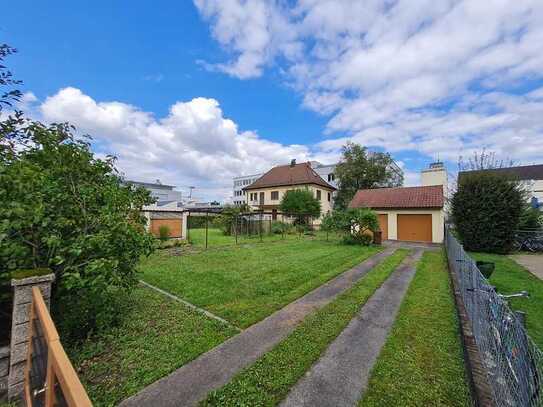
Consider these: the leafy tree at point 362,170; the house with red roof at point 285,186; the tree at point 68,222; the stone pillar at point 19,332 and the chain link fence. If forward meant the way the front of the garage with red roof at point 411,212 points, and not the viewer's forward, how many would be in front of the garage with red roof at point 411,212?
3

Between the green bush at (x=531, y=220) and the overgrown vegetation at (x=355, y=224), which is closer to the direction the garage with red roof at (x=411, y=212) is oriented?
the overgrown vegetation

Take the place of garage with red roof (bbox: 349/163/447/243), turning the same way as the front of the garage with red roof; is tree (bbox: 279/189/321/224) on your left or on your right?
on your right

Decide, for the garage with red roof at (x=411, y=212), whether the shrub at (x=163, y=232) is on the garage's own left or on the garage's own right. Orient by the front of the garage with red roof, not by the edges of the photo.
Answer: on the garage's own right

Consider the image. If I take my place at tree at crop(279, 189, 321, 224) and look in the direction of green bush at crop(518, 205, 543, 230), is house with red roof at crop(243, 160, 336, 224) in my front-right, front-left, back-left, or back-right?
back-left

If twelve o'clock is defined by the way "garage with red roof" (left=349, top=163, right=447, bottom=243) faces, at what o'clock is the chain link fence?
The chain link fence is roughly at 12 o'clock from the garage with red roof.

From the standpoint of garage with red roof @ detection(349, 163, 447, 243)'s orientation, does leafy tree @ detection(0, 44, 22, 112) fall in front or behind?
in front

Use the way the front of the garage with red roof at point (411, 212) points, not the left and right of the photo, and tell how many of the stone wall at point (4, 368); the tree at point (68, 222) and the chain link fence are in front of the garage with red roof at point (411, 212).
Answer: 3

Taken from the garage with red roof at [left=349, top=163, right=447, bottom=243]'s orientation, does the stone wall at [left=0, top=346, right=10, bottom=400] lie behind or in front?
in front

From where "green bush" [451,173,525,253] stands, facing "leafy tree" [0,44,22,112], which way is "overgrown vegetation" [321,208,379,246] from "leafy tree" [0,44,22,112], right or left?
right

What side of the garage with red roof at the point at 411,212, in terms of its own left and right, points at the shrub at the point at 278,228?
right

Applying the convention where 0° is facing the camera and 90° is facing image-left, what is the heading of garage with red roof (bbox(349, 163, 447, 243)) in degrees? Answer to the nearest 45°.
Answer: approximately 0°

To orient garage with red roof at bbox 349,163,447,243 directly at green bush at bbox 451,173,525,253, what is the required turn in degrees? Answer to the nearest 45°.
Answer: approximately 45° to its left
